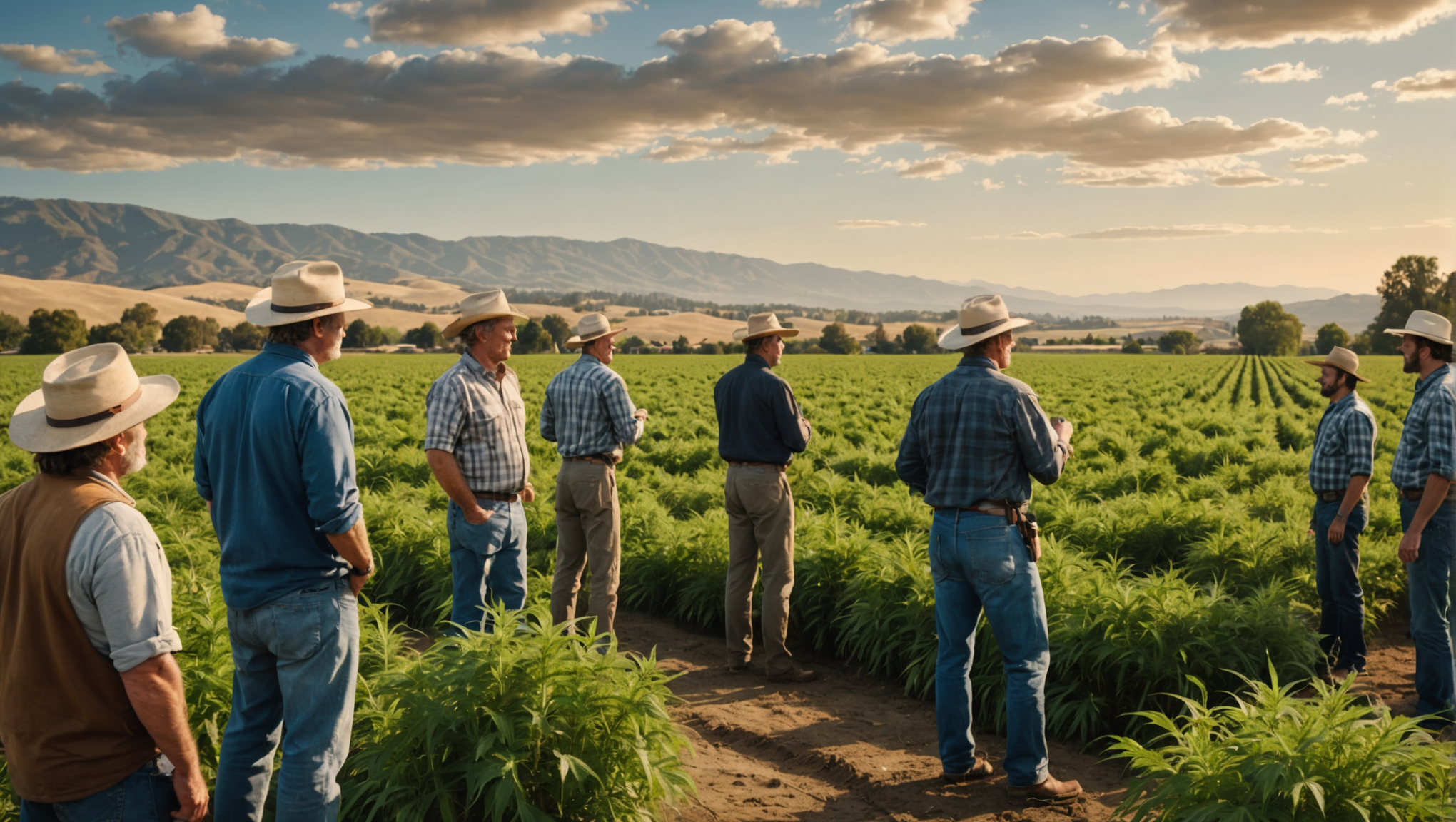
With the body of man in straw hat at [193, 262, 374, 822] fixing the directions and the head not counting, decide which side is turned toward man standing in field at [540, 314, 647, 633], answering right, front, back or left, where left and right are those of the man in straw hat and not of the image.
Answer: front

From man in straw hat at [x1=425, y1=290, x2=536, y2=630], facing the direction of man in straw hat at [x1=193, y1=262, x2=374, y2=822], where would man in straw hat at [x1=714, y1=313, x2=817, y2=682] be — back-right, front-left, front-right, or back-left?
back-left

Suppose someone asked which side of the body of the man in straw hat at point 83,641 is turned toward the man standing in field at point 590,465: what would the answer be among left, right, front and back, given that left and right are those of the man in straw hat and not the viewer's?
front

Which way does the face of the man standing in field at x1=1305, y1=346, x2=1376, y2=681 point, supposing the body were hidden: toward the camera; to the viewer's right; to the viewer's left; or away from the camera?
to the viewer's left

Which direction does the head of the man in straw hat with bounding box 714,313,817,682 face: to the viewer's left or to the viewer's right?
to the viewer's right

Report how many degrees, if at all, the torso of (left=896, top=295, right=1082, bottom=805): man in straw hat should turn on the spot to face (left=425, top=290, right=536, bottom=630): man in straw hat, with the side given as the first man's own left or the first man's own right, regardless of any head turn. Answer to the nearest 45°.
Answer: approximately 135° to the first man's own left

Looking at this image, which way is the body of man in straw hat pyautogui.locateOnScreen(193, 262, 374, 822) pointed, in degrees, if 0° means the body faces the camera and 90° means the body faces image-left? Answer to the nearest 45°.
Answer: approximately 225°

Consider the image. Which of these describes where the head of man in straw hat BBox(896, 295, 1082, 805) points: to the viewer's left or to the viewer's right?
to the viewer's right

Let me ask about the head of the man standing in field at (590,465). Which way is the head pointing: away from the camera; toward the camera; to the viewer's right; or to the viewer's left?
to the viewer's right

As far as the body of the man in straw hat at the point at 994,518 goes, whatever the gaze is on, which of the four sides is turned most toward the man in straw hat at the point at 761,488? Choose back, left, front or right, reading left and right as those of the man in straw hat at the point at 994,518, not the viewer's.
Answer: left

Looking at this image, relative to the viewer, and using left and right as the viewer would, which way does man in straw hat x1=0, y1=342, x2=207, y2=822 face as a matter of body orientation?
facing away from the viewer and to the right of the viewer
